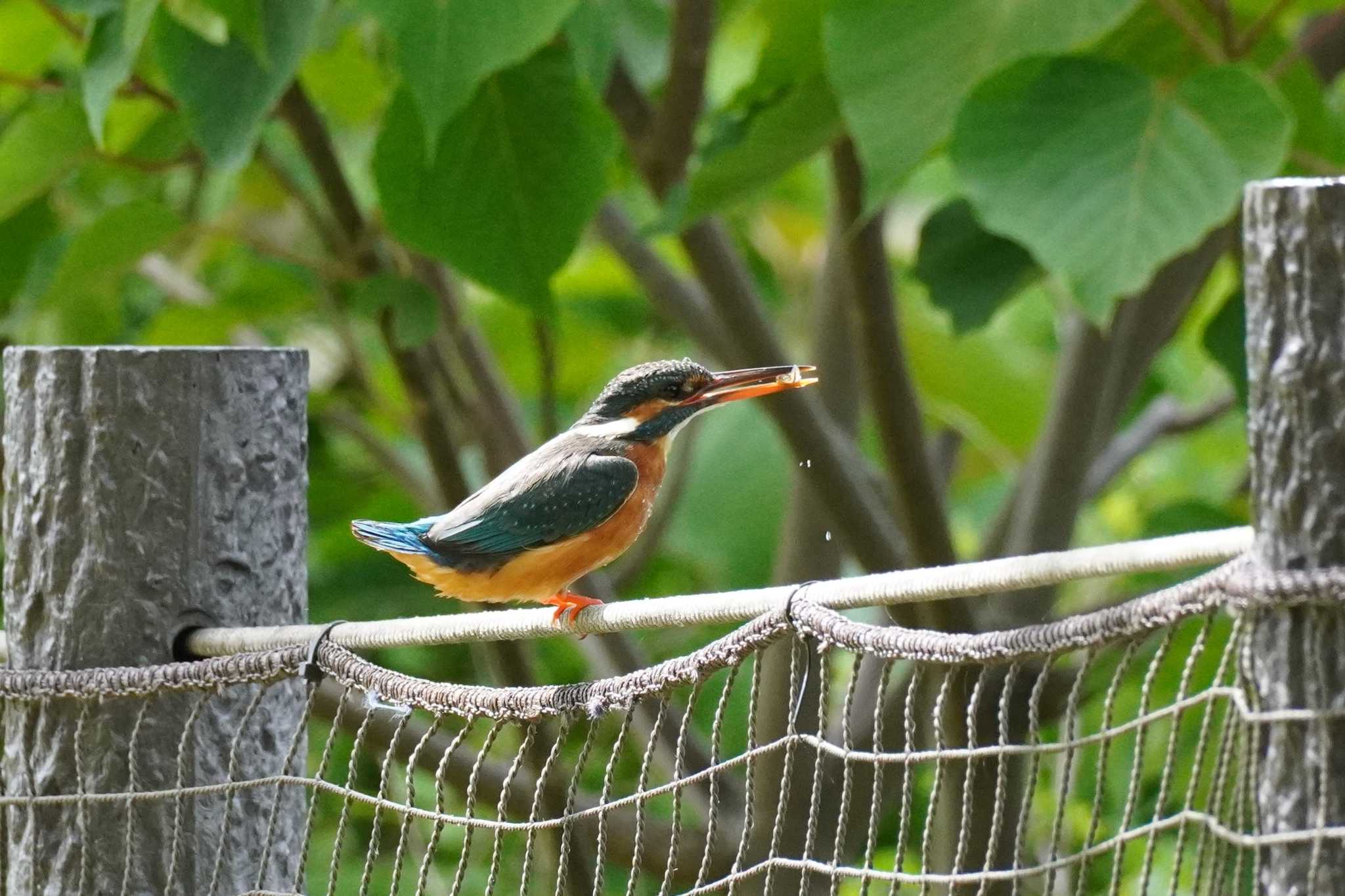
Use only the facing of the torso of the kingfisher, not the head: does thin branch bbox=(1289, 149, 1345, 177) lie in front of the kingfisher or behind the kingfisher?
in front

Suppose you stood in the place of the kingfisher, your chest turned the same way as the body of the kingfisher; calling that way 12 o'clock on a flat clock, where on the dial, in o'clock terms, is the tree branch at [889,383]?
The tree branch is roughly at 10 o'clock from the kingfisher.

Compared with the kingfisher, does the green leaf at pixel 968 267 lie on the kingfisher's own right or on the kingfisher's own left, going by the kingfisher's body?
on the kingfisher's own left

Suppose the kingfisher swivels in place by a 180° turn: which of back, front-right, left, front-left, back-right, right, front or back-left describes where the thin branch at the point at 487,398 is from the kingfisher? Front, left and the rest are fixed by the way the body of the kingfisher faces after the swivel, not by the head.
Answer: right

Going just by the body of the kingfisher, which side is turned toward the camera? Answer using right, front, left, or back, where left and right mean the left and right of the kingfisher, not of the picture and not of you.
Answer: right

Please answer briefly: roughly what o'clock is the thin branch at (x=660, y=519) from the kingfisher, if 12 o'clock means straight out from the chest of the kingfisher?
The thin branch is roughly at 9 o'clock from the kingfisher.

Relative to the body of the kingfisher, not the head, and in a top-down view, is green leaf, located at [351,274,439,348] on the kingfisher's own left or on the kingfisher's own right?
on the kingfisher's own left

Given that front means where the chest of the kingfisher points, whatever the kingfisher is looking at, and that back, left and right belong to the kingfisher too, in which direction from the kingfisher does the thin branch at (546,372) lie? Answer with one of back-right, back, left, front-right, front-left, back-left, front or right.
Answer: left

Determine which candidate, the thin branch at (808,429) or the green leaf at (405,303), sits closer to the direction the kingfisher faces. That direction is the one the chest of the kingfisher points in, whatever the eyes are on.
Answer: the thin branch

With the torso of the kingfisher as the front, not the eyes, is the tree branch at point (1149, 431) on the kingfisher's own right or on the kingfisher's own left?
on the kingfisher's own left

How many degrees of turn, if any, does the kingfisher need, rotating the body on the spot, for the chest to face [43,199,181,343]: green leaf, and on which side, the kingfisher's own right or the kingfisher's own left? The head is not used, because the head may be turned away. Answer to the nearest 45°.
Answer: approximately 135° to the kingfisher's own left

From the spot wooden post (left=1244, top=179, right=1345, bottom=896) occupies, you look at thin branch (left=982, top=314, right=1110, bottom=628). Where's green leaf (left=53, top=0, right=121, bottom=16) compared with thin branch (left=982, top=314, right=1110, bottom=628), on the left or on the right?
left
